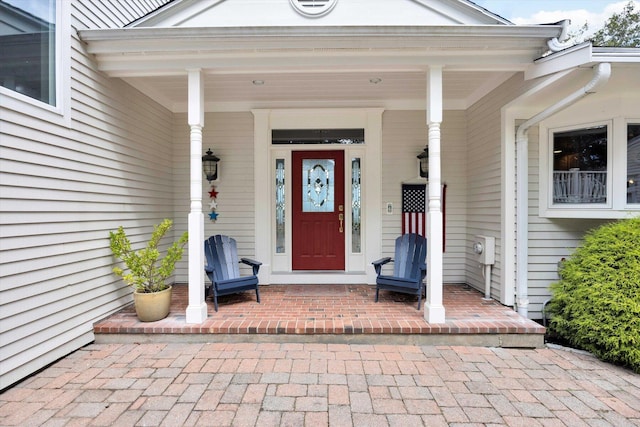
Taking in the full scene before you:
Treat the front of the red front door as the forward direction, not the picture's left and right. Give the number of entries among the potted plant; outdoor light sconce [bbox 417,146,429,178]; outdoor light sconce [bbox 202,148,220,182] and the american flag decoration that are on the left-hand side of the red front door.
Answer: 2

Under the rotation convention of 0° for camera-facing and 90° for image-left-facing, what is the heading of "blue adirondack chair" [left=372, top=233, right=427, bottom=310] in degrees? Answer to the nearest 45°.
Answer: approximately 45°

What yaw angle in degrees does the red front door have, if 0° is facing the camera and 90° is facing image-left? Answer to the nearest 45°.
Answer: approximately 0°

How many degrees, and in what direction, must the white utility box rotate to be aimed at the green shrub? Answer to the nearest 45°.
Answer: approximately 90° to its left

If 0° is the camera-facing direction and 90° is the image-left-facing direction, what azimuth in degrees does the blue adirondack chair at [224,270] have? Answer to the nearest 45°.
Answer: approximately 315°

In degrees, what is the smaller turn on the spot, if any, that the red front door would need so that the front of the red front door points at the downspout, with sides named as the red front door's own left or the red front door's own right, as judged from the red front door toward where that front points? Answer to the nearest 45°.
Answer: approximately 45° to the red front door's own left

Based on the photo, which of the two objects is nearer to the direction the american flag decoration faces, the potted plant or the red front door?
the potted plant

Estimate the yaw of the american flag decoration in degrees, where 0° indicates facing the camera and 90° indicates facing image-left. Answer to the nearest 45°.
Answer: approximately 0°

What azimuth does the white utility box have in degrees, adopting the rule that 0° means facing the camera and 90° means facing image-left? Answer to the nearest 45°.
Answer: approximately 45°

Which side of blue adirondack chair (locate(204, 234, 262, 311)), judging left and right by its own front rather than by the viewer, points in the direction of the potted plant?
right

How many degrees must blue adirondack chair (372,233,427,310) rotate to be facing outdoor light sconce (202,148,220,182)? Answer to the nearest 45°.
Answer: approximately 45° to its right
